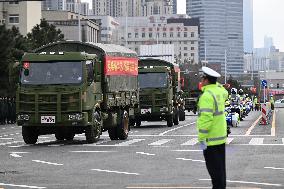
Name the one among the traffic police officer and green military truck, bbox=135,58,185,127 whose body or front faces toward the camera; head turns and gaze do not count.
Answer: the green military truck

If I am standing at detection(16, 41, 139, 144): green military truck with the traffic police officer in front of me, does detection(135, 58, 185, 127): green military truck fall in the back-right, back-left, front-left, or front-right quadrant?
back-left

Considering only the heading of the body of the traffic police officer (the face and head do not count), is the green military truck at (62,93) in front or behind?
in front

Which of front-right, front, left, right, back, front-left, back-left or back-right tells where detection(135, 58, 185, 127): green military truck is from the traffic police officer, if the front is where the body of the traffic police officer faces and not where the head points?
front-right

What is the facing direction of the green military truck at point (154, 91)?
toward the camera

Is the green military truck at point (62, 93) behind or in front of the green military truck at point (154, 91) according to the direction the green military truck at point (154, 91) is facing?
in front

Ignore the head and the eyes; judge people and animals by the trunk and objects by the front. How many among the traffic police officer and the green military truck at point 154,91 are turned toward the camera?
1

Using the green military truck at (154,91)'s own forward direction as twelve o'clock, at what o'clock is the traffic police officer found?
The traffic police officer is roughly at 12 o'clock from the green military truck.

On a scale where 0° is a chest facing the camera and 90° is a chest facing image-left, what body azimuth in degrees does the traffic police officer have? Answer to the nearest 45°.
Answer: approximately 135°
